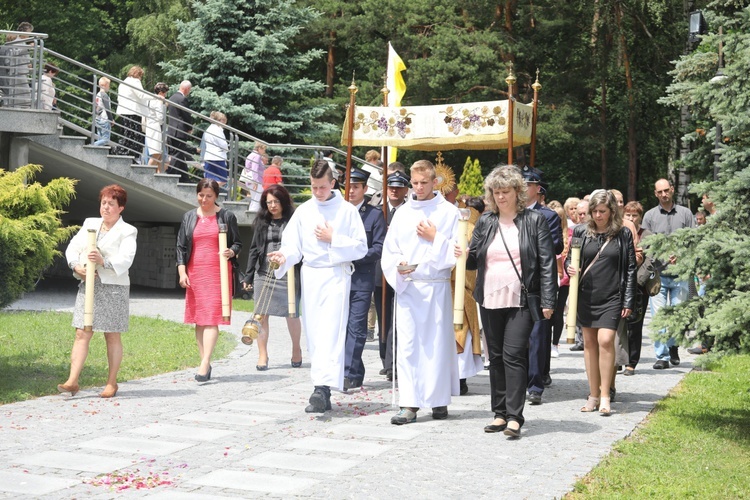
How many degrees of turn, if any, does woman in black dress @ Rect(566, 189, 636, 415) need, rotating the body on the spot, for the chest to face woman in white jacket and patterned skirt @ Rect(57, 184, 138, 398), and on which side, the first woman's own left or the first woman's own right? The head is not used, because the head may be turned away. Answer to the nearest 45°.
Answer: approximately 45° to the first woman's own right

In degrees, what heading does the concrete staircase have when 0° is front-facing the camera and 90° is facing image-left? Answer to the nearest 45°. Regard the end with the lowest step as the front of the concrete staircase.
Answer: approximately 270°

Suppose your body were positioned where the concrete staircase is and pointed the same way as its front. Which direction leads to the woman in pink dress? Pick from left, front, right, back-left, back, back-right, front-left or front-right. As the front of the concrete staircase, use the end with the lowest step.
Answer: right

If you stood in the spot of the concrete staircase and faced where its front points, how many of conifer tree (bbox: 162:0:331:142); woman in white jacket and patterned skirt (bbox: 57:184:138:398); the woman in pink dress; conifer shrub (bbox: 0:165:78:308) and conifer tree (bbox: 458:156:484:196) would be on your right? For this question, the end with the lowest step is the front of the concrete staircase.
3

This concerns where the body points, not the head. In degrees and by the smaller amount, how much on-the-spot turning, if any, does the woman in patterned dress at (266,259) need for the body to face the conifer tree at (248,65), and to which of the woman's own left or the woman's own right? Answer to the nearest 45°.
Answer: approximately 180°

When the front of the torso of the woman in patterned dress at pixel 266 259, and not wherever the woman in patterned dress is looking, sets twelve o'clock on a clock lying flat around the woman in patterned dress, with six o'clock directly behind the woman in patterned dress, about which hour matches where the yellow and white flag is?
The yellow and white flag is roughly at 7 o'clock from the woman in patterned dress.

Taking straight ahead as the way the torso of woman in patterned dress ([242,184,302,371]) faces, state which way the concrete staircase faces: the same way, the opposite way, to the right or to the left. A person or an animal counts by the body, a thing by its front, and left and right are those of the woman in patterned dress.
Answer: to the left

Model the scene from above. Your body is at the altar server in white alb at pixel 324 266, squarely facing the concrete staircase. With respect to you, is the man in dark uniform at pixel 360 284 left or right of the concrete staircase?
right

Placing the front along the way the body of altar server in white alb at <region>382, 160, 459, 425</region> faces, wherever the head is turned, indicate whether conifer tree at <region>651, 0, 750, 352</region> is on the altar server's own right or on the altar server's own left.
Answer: on the altar server's own left

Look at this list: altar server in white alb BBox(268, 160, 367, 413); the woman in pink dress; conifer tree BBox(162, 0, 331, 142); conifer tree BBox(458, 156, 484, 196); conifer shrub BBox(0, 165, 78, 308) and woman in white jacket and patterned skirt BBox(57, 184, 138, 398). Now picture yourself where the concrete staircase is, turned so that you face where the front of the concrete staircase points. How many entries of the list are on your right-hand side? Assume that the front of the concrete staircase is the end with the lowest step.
4

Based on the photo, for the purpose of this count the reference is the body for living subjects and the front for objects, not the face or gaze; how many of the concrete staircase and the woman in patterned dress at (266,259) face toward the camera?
1

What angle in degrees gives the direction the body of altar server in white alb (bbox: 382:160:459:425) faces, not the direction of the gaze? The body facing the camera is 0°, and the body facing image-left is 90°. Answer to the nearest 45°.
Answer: approximately 45°
